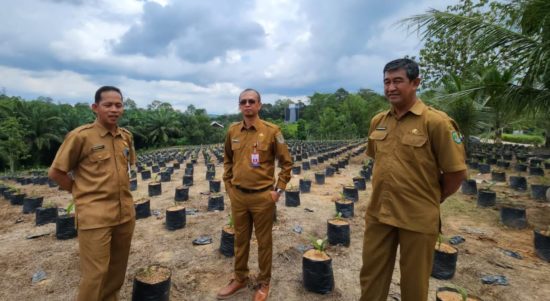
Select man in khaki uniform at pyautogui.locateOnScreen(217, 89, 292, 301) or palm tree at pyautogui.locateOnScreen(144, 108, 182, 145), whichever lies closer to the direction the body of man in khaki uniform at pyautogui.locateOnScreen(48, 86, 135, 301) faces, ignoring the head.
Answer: the man in khaki uniform

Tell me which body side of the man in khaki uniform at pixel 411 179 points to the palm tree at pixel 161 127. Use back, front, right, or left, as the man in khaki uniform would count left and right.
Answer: right

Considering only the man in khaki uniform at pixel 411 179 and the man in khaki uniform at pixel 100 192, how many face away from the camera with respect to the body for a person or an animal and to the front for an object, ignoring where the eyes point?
0

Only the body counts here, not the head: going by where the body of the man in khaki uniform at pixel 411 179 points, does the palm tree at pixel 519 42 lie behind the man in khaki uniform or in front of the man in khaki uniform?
behind

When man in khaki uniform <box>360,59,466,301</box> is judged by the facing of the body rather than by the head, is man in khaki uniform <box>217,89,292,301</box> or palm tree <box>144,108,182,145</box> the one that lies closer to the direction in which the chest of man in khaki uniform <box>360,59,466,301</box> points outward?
the man in khaki uniform

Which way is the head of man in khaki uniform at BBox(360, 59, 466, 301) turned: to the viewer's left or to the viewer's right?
to the viewer's left

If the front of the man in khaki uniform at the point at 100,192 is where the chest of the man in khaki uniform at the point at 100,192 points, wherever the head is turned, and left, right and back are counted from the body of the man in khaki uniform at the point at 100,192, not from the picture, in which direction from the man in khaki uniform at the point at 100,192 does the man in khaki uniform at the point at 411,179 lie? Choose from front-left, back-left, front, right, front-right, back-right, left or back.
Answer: front

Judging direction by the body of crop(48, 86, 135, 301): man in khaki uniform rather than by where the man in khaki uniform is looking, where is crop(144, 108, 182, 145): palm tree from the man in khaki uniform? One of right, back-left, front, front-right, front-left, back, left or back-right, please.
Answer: back-left

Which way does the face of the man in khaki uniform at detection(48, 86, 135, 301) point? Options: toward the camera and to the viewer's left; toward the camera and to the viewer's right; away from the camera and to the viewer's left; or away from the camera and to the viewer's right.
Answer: toward the camera and to the viewer's right
